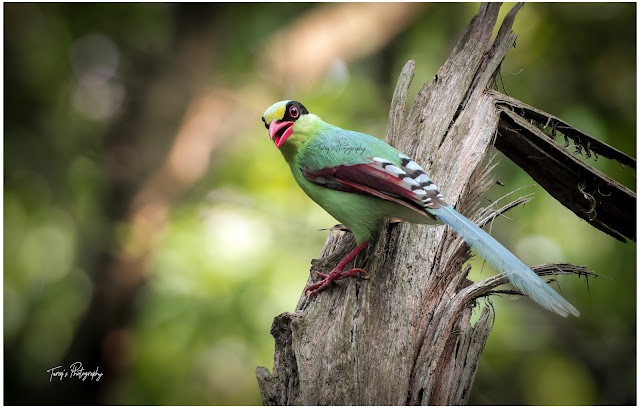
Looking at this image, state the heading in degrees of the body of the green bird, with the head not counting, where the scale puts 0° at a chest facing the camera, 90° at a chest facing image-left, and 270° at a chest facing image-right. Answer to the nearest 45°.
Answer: approximately 90°
